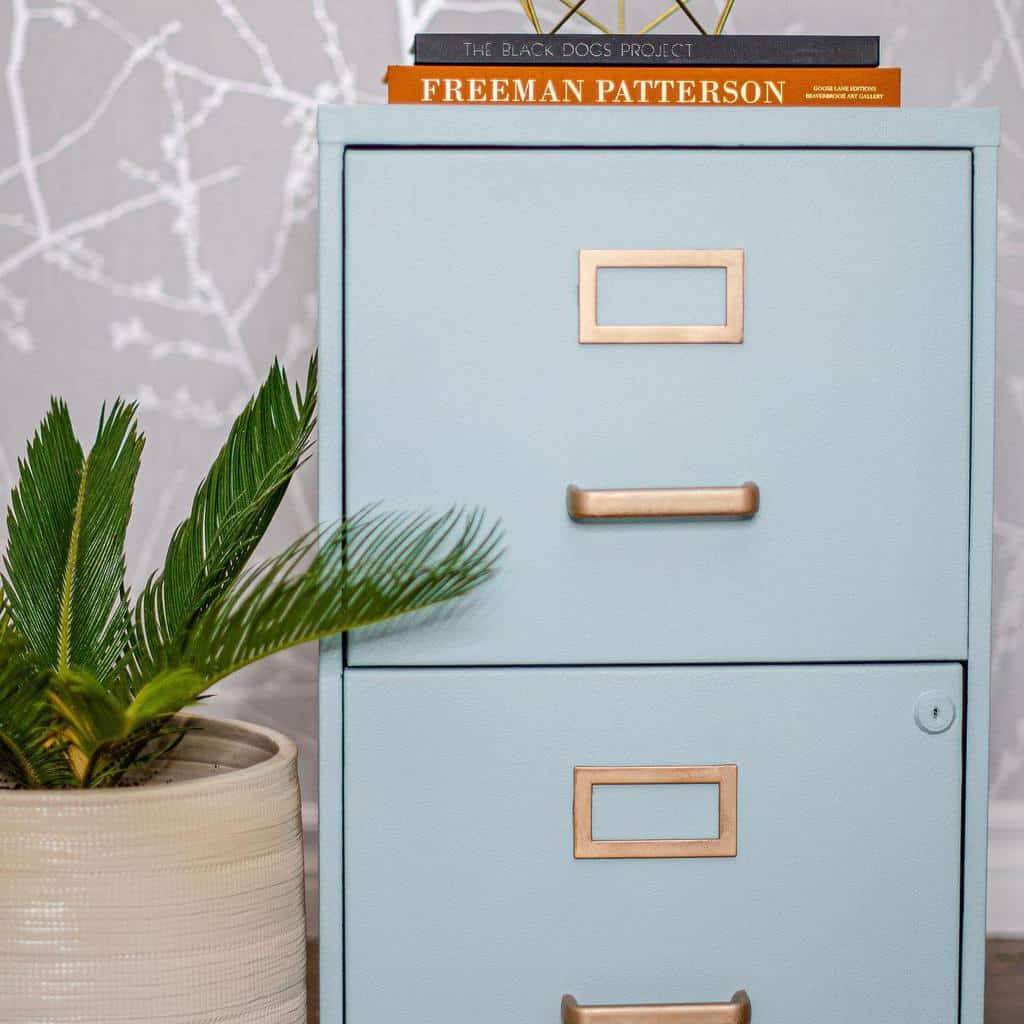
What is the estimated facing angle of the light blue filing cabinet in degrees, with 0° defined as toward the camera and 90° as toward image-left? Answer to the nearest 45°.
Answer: approximately 0°
